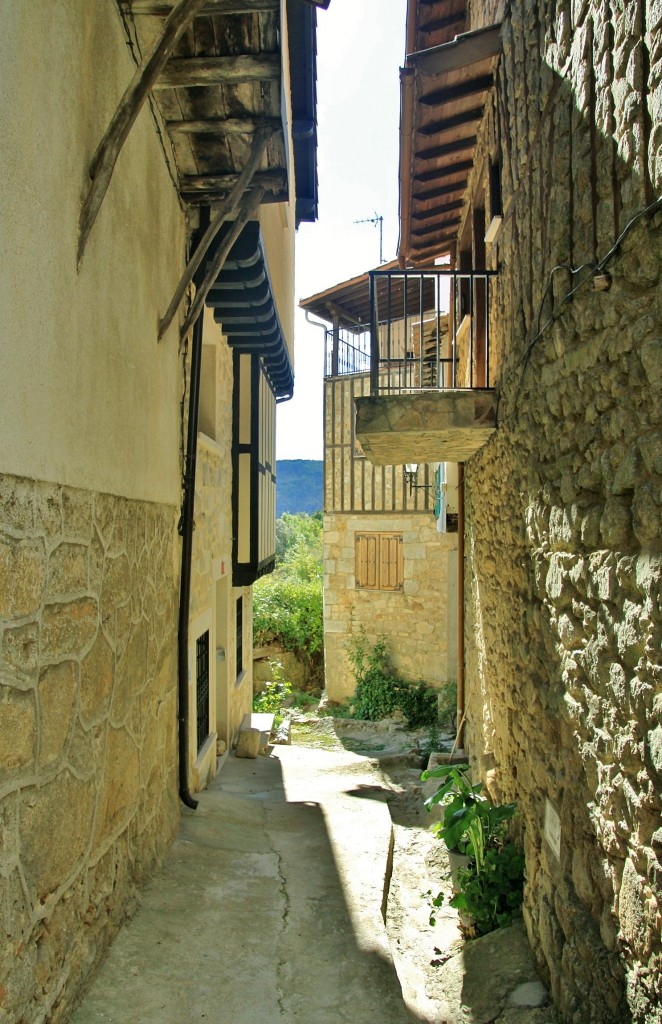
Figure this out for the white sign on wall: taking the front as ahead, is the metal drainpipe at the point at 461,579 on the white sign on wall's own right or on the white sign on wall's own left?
on the white sign on wall's own right

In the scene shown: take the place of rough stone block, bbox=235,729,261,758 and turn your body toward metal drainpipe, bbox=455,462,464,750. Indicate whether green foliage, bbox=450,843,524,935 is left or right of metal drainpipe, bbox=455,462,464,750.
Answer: right

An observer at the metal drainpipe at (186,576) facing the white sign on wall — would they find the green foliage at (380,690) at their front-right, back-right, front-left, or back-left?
back-left

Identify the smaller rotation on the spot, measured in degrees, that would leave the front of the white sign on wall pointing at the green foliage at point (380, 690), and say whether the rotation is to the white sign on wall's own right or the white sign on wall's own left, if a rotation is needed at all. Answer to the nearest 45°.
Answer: approximately 90° to the white sign on wall's own right

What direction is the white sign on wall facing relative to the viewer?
to the viewer's left

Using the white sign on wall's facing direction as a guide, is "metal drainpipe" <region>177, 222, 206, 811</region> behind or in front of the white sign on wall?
in front

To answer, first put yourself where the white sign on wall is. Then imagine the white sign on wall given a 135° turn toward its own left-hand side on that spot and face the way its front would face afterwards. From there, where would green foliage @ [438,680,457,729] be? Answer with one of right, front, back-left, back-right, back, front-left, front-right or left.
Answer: back-left
